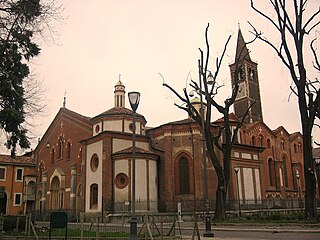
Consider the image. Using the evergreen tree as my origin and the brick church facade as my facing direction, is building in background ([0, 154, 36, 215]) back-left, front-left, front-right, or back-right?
front-left

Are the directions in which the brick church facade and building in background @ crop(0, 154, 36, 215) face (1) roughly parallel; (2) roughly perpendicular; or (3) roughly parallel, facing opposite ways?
roughly perpendicular

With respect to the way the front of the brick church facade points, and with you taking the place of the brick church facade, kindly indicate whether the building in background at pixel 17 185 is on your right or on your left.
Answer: on your right

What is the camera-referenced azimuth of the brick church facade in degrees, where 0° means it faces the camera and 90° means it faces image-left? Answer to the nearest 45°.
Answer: approximately 45°

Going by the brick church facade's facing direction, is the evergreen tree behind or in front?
in front

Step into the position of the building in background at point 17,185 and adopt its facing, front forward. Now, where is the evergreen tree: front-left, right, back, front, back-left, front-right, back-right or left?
front

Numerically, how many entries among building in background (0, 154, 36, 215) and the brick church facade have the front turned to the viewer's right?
0

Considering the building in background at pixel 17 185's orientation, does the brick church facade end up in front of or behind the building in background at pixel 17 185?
in front

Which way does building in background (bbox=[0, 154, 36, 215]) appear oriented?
toward the camera
